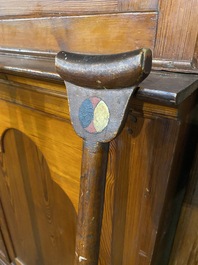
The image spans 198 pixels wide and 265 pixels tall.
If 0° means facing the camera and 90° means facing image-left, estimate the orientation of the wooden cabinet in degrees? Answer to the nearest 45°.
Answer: approximately 45°
